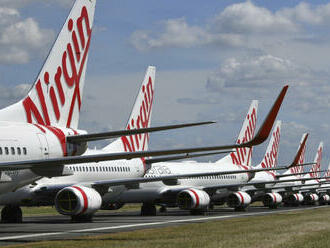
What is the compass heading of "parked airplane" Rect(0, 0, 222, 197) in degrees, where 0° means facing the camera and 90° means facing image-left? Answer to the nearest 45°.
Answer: approximately 45°

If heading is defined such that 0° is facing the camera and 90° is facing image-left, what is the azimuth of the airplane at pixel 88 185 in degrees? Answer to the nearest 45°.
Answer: approximately 45°
